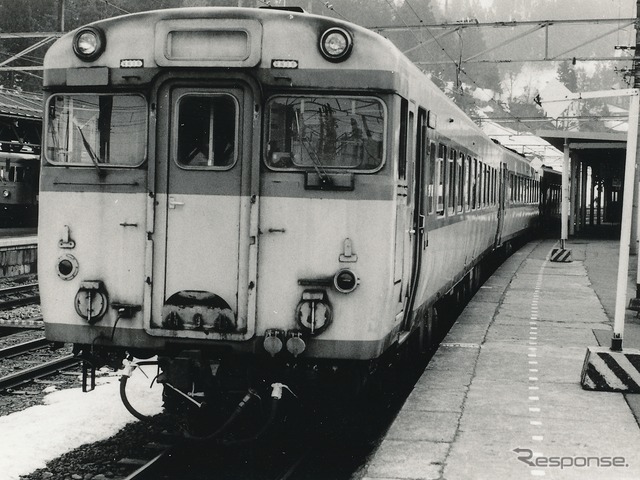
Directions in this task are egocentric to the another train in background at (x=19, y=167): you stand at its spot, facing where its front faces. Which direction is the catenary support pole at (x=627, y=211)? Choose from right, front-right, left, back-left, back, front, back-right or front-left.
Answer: front

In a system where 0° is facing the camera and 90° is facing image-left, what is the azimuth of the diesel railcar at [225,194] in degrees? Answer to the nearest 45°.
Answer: approximately 45°

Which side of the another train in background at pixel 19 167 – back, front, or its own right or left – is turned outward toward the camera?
front

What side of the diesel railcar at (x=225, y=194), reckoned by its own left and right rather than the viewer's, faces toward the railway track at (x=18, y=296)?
right

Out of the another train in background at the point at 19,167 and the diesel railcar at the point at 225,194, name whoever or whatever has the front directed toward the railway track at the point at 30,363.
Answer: the another train in background

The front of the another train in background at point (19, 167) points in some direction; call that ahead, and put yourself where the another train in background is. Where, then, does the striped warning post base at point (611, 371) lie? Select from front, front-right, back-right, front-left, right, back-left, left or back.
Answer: front

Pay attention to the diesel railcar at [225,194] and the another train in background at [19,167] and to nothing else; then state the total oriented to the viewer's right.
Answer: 0

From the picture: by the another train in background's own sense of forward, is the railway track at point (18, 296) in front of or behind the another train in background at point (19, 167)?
in front

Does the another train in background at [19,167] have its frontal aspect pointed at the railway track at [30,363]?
yes

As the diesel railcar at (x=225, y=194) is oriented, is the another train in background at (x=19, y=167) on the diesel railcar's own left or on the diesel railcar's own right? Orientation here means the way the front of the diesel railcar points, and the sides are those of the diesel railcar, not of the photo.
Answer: on the diesel railcar's own right
